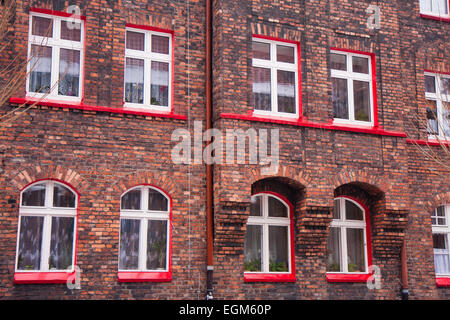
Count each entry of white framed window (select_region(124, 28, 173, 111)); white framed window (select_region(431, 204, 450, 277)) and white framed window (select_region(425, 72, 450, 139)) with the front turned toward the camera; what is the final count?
3

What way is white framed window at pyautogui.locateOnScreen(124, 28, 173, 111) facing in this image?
toward the camera

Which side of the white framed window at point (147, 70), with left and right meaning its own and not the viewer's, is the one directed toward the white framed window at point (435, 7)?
left

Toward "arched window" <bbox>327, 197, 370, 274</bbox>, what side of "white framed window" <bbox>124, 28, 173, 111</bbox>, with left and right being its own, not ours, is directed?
left

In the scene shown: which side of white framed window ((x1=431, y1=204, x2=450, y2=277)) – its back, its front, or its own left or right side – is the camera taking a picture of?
front

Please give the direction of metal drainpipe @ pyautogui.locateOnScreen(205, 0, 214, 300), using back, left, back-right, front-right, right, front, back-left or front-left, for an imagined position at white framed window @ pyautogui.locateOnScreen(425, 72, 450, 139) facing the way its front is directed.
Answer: front-right

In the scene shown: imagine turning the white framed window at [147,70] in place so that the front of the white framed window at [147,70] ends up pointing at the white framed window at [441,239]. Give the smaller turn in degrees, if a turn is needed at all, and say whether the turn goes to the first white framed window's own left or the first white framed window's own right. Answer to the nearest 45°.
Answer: approximately 90° to the first white framed window's own left

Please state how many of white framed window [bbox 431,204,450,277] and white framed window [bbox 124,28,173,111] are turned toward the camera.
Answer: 2

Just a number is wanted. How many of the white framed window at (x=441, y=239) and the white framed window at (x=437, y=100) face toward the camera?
2
